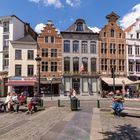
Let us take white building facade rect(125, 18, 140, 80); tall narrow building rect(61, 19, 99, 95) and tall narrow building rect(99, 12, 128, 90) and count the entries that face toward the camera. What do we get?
3

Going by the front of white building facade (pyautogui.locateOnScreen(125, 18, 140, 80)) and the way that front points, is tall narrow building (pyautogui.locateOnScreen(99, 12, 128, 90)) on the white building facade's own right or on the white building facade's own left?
on the white building facade's own right

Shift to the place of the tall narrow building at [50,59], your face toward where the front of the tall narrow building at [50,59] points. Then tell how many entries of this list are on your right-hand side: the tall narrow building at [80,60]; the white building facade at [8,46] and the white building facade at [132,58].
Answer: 1

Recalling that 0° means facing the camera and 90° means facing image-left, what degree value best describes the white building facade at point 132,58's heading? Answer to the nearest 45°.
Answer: approximately 0°

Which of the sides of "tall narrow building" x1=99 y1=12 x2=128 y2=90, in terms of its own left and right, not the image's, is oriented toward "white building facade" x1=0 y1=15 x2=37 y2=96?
right

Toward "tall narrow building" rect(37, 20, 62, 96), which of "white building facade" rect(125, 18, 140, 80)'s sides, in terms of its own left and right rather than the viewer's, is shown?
right

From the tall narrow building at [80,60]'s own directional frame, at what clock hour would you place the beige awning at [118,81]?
The beige awning is roughly at 9 o'clock from the tall narrow building.

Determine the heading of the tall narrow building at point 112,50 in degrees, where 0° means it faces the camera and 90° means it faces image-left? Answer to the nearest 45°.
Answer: approximately 0°

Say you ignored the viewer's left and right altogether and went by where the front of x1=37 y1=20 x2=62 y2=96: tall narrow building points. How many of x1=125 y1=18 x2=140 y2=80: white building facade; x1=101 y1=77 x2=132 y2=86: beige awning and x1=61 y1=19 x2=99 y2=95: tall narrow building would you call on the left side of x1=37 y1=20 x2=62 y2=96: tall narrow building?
3

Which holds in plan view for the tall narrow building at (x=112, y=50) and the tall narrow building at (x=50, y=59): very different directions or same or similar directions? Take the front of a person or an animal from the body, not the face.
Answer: same or similar directions

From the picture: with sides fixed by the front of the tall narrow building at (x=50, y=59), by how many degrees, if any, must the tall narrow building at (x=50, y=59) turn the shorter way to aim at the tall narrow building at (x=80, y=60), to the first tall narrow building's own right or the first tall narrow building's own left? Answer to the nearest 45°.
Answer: approximately 90° to the first tall narrow building's own left

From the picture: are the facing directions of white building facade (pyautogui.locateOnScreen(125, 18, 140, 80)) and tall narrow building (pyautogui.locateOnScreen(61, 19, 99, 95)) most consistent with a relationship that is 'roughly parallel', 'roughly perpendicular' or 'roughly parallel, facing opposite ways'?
roughly parallel

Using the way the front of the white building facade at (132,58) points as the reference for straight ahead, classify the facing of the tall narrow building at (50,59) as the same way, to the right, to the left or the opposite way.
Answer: the same way

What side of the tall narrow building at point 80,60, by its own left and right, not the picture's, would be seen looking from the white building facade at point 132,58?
left

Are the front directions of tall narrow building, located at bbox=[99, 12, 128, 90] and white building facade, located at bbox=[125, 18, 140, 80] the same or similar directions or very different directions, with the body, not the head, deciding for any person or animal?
same or similar directions

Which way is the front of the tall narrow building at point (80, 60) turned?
toward the camera

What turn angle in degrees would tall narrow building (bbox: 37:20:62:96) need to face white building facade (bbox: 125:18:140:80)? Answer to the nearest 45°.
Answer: approximately 90° to its left

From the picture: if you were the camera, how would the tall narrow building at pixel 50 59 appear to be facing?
facing the viewer
